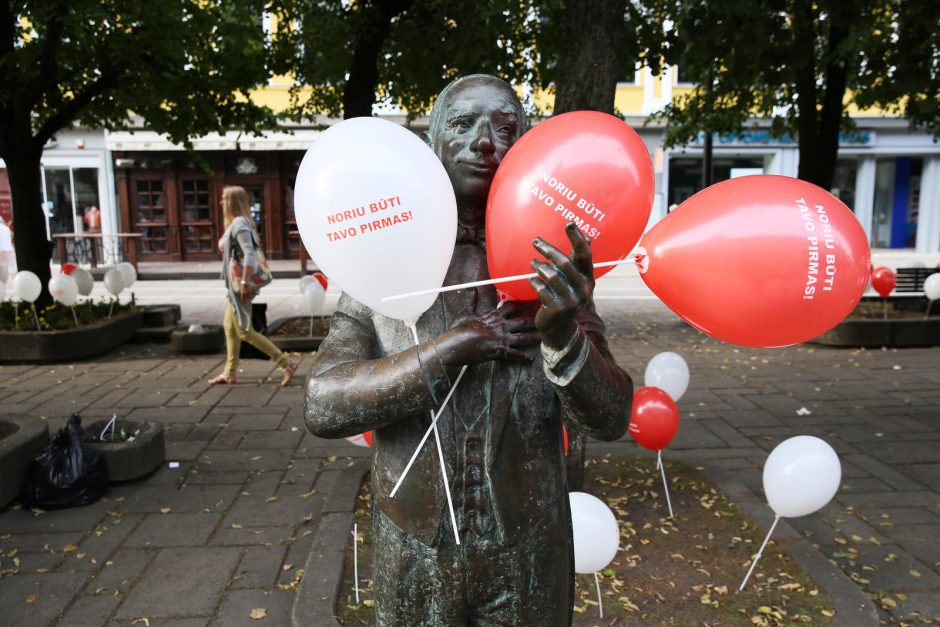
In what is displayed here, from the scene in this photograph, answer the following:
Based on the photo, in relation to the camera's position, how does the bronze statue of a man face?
facing the viewer

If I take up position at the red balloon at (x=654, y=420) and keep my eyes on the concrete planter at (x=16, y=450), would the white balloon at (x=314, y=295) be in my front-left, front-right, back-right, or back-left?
front-right

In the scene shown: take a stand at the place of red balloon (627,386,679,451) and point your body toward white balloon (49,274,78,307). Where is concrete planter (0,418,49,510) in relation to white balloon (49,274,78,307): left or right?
left

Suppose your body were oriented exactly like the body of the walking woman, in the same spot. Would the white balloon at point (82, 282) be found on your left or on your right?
on your right

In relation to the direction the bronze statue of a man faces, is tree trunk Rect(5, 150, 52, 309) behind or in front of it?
behind

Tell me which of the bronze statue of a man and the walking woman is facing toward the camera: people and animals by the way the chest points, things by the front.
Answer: the bronze statue of a man
